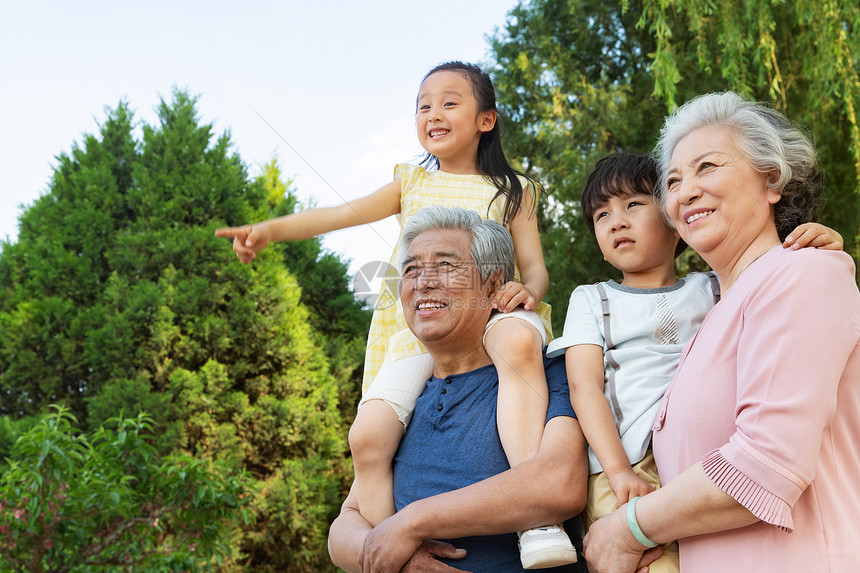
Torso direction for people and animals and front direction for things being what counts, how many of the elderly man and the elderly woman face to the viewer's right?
0

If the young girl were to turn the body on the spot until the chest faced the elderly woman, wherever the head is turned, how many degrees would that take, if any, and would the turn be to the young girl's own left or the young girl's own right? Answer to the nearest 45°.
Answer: approximately 45° to the young girl's own left

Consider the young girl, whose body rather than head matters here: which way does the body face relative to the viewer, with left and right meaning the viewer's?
facing the viewer and to the left of the viewer

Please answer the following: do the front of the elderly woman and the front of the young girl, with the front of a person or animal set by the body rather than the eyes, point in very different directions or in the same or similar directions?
same or similar directions

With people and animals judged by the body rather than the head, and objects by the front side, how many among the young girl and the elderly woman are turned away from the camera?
0

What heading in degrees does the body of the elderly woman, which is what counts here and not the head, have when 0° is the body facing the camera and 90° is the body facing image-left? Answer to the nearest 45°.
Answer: approximately 45°

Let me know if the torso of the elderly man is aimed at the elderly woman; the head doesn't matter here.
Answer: no

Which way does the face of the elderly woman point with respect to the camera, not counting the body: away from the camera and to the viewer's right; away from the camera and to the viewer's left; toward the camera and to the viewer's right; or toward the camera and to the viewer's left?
toward the camera and to the viewer's left

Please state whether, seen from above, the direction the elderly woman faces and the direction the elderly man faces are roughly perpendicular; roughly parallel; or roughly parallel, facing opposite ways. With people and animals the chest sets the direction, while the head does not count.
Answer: roughly parallel

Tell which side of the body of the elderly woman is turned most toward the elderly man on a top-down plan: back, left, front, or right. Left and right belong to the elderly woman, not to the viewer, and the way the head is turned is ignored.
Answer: right

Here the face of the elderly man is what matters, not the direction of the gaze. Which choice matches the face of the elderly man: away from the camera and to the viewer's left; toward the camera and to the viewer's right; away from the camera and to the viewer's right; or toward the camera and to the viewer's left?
toward the camera and to the viewer's left

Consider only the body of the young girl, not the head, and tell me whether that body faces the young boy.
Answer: no

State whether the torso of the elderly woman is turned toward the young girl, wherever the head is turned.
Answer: no
